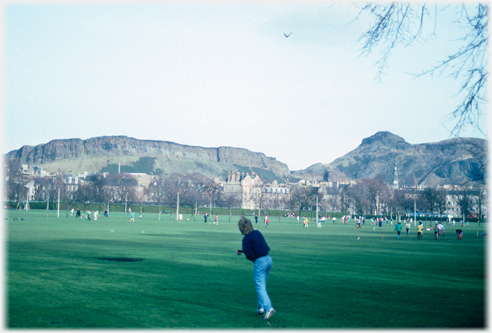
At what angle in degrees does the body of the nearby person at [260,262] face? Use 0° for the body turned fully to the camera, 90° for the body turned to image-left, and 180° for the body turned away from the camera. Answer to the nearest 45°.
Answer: approximately 135°
